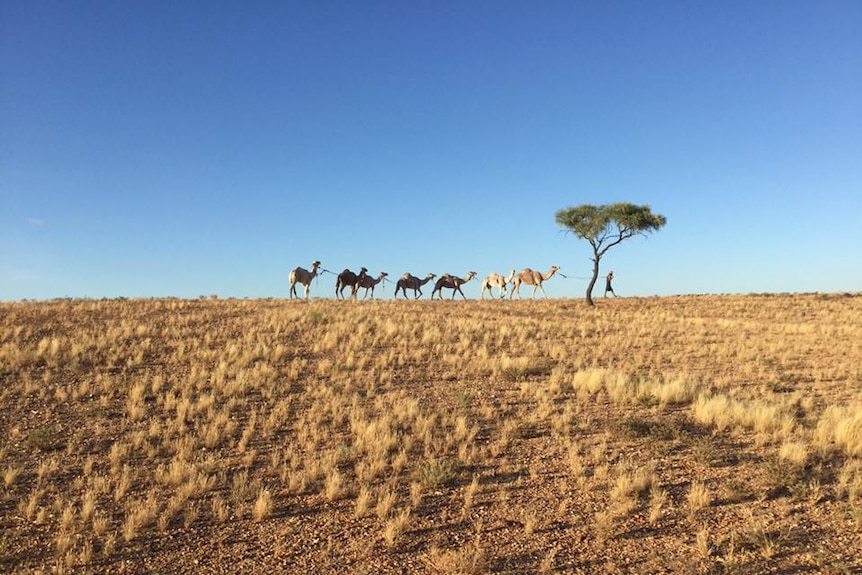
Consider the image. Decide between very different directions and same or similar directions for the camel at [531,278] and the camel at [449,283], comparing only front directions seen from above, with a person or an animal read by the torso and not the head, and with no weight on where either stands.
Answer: same or similar directions

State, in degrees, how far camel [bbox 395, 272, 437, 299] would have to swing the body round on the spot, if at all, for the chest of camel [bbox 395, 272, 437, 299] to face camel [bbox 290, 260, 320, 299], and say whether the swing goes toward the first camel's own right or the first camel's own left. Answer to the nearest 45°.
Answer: approximately 135° to the first camel's own right

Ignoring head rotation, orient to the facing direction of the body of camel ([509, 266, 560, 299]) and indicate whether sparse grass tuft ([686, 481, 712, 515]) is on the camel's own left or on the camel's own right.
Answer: on the camel's own right

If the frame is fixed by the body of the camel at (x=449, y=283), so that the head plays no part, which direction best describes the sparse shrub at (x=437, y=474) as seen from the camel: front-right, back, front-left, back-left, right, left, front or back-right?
right

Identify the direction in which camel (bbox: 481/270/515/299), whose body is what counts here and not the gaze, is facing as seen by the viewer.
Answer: to the viewer's right

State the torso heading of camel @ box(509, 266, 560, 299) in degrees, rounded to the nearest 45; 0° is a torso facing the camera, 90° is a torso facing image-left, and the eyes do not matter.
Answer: approximately 270°

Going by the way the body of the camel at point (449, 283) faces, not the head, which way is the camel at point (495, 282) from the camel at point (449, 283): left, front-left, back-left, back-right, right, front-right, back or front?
front-left

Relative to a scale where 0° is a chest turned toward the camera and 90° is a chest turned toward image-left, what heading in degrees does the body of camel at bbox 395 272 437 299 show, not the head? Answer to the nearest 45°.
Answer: approximately 270°

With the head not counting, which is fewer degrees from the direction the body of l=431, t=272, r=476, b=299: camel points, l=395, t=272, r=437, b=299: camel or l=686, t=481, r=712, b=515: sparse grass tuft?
the sparse grass tuft

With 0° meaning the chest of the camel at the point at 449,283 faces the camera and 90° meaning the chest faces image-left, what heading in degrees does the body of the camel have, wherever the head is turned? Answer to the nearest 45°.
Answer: approximately 270°

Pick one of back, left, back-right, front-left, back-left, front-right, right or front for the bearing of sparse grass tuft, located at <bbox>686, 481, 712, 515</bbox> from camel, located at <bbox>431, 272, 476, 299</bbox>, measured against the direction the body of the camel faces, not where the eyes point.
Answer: right

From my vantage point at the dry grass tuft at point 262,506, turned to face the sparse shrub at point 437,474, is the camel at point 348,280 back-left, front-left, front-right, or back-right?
front-left

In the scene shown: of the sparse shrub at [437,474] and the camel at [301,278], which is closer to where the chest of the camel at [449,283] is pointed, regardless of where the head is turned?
the sparse shrub

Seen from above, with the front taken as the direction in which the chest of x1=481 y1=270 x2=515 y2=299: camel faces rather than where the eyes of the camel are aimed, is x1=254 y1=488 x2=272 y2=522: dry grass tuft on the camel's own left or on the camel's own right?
on the camel's own right
